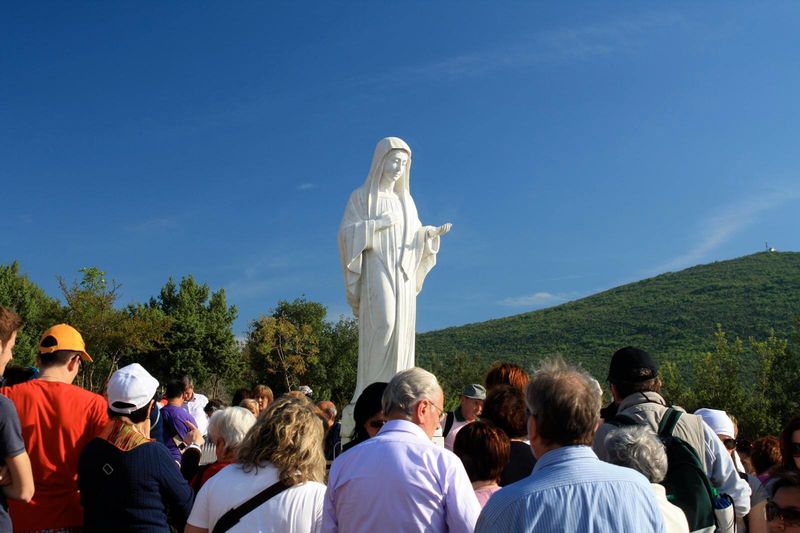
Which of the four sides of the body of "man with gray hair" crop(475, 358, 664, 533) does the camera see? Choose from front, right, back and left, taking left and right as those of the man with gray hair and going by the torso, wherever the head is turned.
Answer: back

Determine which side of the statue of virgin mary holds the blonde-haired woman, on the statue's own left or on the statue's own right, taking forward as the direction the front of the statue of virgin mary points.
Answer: on the statue's own right

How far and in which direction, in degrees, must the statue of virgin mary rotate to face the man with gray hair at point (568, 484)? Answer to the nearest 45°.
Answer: approximately 45° to its right

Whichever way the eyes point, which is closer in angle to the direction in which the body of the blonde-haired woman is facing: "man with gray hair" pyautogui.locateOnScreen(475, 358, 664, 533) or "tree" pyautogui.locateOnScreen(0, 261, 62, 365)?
the tree

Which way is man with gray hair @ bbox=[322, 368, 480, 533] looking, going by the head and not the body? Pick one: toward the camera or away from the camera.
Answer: away from the camera

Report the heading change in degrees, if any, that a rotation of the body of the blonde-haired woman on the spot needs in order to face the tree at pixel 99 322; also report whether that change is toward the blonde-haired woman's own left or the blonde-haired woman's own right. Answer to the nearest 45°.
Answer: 0° — they already face it

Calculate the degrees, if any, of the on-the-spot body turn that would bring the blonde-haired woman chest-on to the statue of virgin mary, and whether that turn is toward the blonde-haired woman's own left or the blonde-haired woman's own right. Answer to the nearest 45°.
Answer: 0° — they already face it

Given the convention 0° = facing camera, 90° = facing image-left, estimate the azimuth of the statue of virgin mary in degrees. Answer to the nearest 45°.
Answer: approximately 315°

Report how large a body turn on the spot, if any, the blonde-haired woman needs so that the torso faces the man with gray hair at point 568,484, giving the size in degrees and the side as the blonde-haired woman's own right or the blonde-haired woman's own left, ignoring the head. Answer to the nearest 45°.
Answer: approximately 135° to the blonde-haired woman's own right

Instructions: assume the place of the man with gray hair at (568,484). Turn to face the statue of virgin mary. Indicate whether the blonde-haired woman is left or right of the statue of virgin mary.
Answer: left

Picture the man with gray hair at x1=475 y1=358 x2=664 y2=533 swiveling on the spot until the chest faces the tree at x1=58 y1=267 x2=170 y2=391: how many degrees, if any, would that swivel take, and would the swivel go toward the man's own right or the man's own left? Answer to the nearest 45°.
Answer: approximately 45° to the man's own left

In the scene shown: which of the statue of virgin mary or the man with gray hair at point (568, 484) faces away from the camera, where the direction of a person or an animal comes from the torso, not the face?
the man with gray hair

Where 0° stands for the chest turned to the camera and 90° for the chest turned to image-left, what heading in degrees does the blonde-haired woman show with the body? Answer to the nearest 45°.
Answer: approximately 180°

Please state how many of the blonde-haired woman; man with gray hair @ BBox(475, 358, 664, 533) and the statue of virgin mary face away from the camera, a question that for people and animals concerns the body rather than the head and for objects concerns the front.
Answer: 2

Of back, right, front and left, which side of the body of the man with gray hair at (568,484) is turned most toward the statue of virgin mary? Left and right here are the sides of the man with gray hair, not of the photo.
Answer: front

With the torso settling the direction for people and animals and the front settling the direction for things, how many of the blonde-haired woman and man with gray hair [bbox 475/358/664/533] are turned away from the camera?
2

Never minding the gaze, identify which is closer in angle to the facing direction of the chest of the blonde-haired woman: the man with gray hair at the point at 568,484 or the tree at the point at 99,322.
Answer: the tree
